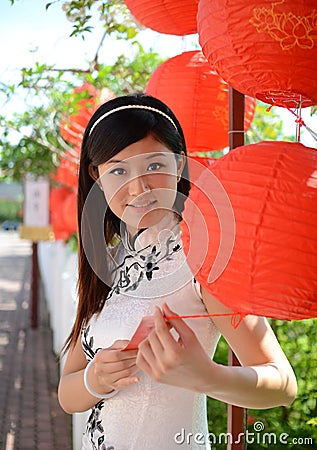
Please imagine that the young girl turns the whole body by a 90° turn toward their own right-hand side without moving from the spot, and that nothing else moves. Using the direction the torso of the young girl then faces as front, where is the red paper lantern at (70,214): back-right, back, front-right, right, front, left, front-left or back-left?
right

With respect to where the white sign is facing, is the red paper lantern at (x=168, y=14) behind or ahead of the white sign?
ahead

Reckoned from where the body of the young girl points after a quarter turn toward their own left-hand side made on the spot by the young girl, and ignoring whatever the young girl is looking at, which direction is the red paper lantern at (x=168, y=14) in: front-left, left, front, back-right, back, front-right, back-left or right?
left

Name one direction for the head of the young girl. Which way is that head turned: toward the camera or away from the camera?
toward the camera

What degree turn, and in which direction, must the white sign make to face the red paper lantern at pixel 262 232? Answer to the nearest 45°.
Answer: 0° — it already faces it

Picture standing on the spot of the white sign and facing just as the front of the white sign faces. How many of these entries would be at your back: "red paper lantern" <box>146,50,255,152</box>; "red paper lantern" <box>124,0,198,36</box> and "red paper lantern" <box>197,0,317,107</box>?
0

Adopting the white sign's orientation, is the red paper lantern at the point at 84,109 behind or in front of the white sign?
in front

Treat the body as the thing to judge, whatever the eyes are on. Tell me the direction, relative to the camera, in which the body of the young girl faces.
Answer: toward the camera

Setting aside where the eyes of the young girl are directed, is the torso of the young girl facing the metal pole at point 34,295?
no

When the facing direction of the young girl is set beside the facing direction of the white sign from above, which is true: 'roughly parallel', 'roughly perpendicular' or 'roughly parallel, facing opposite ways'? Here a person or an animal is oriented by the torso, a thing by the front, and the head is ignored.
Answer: roughly parallel

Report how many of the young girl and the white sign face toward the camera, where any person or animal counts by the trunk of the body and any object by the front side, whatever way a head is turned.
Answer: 2
